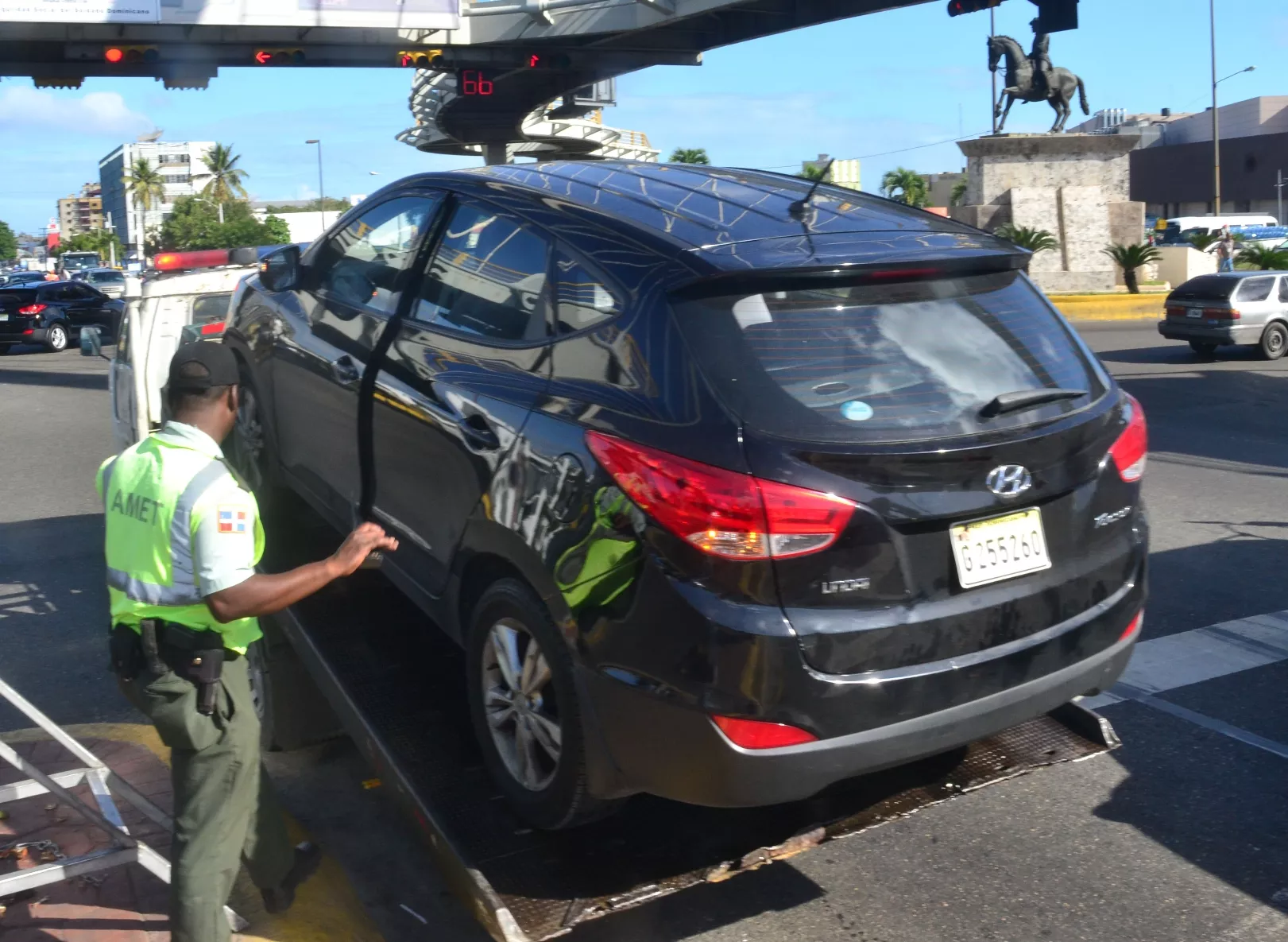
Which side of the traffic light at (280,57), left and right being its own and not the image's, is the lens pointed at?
front

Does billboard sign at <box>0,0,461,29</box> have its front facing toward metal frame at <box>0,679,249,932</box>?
yes

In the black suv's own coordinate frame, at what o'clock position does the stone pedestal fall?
The stone pedestal is roughly at 2 o'clock from the black suv.

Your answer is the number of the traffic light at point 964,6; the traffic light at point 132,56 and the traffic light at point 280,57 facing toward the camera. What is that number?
3

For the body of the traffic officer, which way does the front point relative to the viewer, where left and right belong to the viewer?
facing away from the viewer and to the right of the viewer

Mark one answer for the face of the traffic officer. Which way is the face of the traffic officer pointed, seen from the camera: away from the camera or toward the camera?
away from the camera

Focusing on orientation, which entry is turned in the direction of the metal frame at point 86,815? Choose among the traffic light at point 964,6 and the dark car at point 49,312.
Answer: the traffic light

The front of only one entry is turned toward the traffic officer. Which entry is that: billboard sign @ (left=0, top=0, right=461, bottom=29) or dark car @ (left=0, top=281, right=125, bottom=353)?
the billboard sign

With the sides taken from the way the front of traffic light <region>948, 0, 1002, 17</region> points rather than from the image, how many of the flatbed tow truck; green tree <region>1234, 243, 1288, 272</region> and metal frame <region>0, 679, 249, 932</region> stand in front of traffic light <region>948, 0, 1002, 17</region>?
2

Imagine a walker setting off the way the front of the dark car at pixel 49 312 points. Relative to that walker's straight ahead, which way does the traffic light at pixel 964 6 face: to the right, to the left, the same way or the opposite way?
the opposite way

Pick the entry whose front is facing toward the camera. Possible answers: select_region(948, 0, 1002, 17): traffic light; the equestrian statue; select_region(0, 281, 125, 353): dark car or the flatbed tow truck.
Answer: the traffic light

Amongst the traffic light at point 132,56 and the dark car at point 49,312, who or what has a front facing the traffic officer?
the traffic light

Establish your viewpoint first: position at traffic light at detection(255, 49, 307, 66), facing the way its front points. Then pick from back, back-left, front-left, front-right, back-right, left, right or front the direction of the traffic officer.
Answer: front

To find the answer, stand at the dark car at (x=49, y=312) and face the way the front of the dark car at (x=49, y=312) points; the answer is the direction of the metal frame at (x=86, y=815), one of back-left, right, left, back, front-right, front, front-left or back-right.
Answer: back-right

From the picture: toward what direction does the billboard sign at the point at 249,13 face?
toward the camera

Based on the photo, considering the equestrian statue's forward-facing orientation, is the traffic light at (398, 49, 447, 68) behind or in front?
in front

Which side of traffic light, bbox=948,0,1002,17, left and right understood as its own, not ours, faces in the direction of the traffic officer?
front
